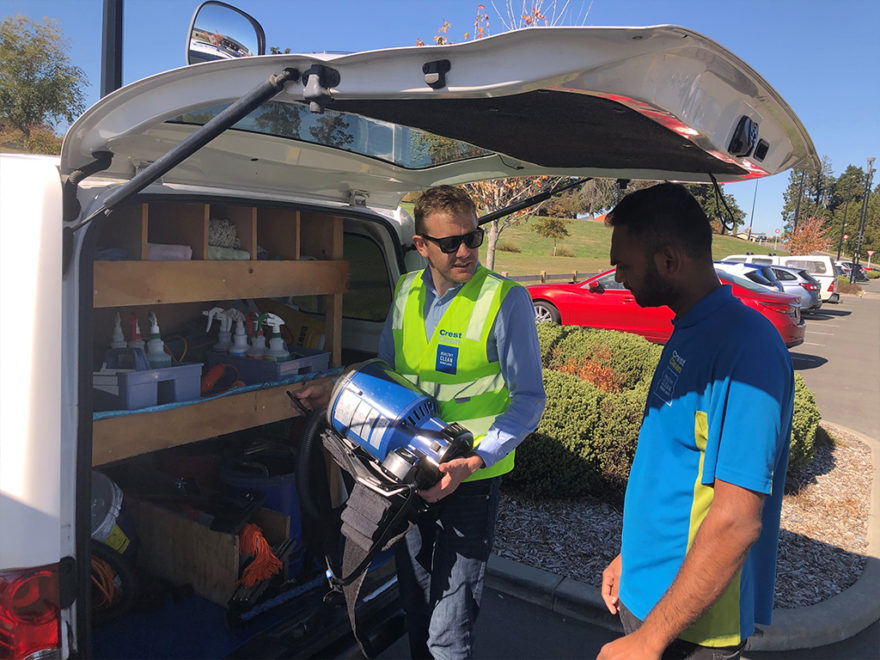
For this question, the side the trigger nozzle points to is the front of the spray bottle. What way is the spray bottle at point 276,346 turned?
to the viewer's left

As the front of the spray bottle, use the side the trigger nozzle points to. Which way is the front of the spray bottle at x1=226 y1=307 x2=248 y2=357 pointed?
to the viewer's left

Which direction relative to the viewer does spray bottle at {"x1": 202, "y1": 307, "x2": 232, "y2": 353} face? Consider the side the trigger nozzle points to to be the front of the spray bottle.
to the viewer's left

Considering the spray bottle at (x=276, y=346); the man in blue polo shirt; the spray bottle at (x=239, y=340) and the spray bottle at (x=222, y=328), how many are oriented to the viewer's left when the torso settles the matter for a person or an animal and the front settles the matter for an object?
4

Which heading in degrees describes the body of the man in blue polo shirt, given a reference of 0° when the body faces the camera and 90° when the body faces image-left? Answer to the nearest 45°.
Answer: approximately 90°

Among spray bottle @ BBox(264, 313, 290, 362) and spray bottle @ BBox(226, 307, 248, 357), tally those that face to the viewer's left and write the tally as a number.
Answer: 2

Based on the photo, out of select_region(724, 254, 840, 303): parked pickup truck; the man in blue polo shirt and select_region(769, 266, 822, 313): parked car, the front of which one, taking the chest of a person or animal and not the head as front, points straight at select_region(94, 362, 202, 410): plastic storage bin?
the man in blue polo shirt

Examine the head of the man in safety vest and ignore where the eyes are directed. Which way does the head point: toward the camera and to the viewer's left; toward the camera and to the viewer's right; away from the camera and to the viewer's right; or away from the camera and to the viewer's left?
toward the camera and to the viewer's right

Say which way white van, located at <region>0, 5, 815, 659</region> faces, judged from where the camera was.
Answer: facing away from the viewer and to the left of the viewer

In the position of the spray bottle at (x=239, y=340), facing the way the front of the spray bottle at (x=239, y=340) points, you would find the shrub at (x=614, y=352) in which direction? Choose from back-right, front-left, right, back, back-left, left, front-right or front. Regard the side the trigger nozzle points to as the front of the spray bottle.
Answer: back-right

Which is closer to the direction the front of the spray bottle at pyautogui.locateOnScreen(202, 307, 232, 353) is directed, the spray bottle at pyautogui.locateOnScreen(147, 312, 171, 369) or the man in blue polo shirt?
the spray bottle

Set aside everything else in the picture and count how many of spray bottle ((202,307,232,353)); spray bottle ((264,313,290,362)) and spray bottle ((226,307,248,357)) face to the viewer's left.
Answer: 3
